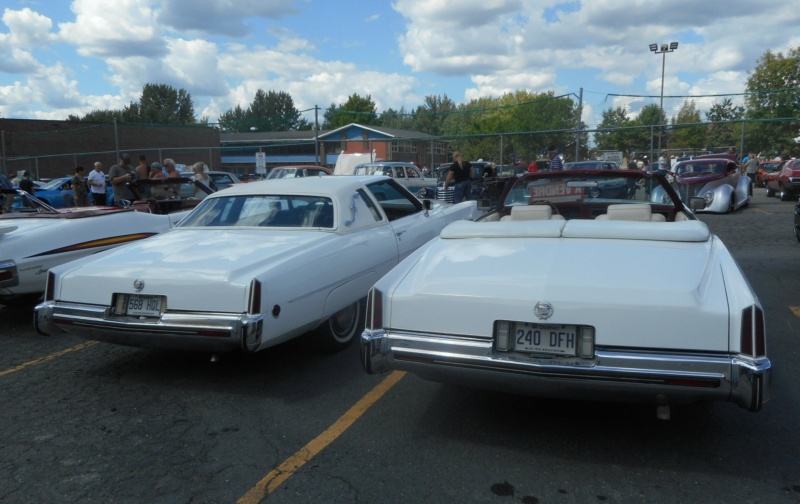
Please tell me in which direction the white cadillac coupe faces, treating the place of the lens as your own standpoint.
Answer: facing away from the viewer and to the right of the viewer

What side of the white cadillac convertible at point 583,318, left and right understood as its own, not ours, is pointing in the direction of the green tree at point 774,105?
front

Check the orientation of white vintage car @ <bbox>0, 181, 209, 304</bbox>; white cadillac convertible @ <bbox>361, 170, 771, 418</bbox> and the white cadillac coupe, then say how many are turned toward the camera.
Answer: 0

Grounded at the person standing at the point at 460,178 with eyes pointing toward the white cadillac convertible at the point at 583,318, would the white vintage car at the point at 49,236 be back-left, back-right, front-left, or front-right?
front-right

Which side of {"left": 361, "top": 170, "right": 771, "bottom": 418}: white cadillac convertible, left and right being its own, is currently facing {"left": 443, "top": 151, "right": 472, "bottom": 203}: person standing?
front

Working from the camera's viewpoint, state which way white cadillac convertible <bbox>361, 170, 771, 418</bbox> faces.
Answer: facing away from the viewer

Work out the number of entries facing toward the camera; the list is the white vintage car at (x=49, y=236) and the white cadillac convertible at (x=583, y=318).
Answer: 0

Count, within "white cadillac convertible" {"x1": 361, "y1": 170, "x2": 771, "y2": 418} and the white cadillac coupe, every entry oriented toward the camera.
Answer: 0

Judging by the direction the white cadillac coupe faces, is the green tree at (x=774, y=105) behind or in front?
in front

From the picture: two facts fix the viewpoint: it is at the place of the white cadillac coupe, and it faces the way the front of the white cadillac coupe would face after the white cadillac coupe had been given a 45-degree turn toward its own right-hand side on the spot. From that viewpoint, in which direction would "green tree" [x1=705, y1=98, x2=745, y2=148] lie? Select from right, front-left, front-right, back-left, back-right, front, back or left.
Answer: front-left

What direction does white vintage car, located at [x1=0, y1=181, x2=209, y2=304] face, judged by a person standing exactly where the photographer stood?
facing away from the viewer and to the right of the viewer
